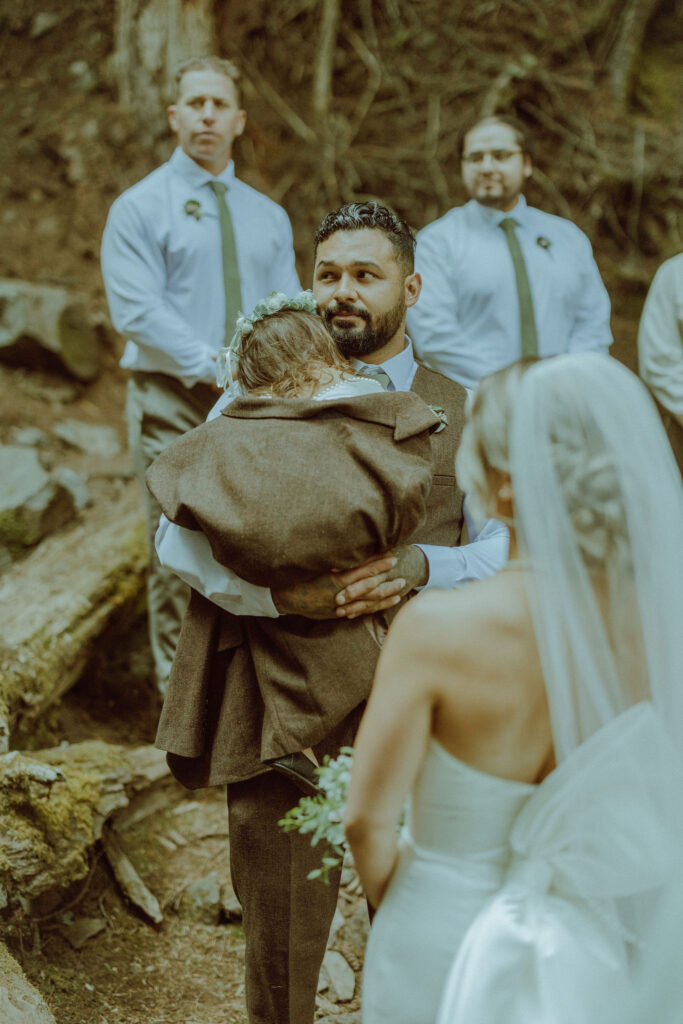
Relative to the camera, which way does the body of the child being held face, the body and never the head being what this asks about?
away from the camera

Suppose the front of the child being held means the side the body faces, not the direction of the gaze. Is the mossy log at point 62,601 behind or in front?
in front

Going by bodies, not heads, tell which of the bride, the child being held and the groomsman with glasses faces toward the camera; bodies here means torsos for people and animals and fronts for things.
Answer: the groomsman with glasses

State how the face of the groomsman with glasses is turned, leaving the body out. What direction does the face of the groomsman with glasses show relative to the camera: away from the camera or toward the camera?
toward the camera

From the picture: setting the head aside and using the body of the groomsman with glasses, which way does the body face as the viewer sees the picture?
toward the camera

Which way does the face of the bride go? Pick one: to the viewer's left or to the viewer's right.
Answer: to the viewer's left

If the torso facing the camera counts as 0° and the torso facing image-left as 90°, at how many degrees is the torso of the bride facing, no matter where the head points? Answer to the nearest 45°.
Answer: approximately 135°

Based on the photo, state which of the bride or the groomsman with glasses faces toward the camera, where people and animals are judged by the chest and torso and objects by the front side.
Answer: the groomsman with glasses

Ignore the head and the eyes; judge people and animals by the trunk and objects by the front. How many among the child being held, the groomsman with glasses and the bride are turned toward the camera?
1

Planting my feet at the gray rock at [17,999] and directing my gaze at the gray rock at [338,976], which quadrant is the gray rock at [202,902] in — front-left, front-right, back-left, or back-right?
front-left

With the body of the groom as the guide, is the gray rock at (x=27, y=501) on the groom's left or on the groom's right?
on the groom's right

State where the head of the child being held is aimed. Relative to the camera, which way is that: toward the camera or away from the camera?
away from the camera

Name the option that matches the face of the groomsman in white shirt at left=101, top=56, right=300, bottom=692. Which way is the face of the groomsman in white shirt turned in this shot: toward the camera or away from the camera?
toward the camera

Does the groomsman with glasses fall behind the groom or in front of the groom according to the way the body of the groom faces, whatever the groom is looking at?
behind

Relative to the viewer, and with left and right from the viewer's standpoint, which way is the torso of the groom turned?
facing the viewer and to the left of the viewer
